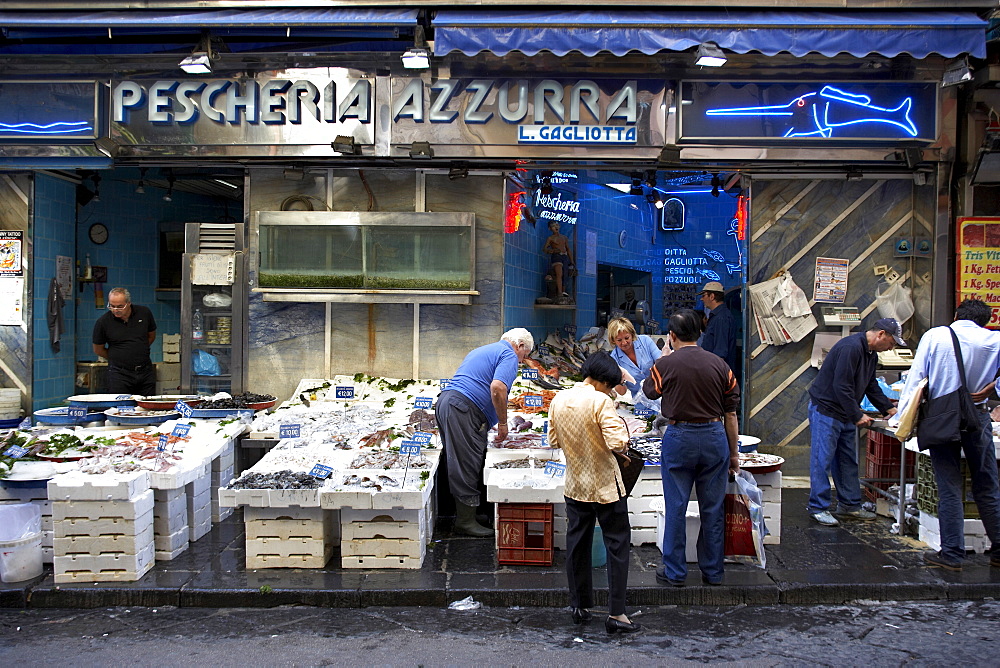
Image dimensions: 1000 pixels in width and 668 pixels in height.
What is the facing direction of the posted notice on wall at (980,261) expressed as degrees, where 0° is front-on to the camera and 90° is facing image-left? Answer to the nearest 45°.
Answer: approximately 0°

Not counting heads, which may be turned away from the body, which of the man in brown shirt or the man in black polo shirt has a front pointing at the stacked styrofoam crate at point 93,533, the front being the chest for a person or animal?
the man in black polo shirt

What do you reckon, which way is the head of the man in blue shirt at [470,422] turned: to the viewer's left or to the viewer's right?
to the viewer's right

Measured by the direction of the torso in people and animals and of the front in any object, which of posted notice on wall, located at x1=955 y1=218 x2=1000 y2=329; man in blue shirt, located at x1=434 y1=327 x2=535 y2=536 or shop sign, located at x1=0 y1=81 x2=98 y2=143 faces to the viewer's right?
the man in blue shirt

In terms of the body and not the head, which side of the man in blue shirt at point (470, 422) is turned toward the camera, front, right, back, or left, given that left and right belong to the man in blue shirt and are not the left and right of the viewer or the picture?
right

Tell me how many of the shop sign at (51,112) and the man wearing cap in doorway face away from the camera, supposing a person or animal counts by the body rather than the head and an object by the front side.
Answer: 0

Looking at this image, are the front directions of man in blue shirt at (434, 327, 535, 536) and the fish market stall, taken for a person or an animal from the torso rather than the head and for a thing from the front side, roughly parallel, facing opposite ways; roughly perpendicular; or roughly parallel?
roughly perpendicular

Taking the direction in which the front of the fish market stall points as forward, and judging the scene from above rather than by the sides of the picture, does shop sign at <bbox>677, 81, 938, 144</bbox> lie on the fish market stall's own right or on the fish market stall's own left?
on the fish market stall's own left

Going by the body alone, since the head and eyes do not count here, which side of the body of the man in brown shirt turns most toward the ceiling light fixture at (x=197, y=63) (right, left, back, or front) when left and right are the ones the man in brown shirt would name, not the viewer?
left

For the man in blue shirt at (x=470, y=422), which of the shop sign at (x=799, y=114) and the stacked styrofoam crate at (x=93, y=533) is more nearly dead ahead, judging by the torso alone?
the shop sign

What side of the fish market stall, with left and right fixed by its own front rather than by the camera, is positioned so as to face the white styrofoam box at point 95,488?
right

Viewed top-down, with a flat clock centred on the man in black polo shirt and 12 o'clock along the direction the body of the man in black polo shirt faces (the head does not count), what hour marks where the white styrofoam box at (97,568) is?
The white styrofoam box is roughly at 12 o'clock from the man in black polo shirt.

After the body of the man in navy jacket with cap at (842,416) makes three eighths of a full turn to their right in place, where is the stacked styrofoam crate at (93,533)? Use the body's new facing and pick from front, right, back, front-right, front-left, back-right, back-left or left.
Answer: front

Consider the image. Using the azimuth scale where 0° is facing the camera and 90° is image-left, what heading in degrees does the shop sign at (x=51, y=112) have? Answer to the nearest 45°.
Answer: approximately 0°

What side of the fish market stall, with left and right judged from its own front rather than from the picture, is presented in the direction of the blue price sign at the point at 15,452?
right
